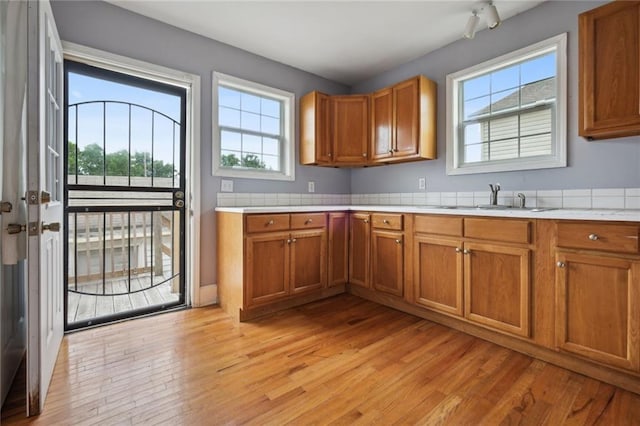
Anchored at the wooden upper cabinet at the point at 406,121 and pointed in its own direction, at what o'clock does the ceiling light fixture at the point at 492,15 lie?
The ceiling light fixture is roughly at 9 o'clock from the wooden upper cabinet.

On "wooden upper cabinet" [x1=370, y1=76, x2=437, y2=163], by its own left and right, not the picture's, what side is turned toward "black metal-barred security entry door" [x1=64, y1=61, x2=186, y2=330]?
front

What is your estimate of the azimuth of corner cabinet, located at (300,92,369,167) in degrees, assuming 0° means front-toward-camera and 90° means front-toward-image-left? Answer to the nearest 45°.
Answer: approximately 315°

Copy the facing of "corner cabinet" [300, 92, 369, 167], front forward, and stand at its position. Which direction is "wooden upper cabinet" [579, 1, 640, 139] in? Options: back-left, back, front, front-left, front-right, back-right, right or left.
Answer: front

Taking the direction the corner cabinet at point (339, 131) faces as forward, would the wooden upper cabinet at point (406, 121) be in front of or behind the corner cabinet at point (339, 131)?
in front

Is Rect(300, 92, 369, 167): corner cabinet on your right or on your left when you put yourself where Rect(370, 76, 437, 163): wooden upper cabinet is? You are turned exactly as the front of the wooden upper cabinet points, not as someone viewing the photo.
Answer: on your right

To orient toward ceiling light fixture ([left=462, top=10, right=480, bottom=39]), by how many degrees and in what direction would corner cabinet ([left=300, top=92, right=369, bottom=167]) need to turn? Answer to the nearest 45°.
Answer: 0° — it already faces it

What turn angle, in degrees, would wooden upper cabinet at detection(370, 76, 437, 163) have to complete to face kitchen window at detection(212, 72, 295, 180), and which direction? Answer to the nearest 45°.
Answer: approximately 45° to its right

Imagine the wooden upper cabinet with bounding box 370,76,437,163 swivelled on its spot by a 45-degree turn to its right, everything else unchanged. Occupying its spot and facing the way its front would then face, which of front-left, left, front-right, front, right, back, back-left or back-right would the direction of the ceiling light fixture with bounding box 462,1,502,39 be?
back-left

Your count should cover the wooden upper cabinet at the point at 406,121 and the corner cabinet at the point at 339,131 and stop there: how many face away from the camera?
0

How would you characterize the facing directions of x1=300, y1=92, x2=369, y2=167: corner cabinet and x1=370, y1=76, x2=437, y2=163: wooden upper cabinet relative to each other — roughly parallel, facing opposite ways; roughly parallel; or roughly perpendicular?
roughly perpendicular

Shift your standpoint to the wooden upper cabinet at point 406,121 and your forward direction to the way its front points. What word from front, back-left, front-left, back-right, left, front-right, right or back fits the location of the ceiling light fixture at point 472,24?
left

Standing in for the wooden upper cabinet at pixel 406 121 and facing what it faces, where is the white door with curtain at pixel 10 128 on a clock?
The white door with curtain is roughly at 12 o'clock from the wooden upper cabinet.

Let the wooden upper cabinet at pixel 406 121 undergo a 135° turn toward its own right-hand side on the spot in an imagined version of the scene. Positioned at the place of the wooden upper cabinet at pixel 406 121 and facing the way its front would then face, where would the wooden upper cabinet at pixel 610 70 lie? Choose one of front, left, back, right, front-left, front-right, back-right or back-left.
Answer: back-right

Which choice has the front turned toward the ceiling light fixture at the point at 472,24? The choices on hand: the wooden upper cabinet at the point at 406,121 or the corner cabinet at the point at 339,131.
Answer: the corner cabinet

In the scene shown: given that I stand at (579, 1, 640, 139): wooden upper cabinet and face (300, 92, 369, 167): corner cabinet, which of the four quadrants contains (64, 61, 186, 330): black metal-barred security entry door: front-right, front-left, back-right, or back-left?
front-left

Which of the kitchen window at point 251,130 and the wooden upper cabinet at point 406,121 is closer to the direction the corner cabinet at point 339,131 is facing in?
the wooden upper cabinet

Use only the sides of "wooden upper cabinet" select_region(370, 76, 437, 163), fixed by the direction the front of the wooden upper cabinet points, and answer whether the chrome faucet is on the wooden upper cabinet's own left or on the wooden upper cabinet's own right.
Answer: on the wooden upper cabinet's own left

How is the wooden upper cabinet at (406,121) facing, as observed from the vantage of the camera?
facing the viewer and to the left of the viewer
